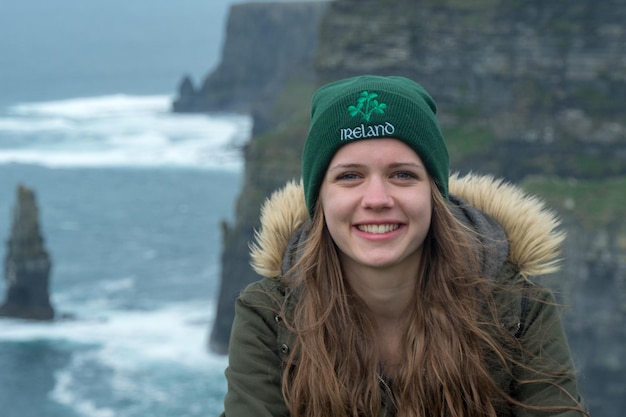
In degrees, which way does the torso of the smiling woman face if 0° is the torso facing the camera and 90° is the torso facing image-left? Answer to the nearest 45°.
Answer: approximately 0°
